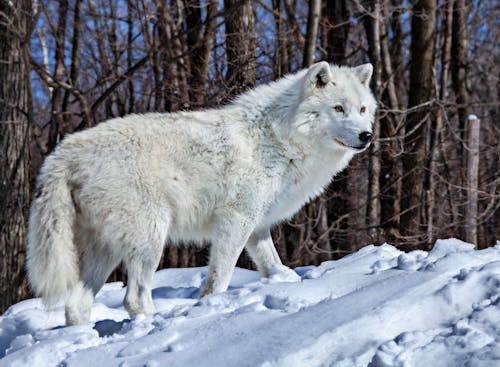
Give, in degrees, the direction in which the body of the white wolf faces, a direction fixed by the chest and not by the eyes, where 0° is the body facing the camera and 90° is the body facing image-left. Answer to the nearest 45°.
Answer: approximately 270°
